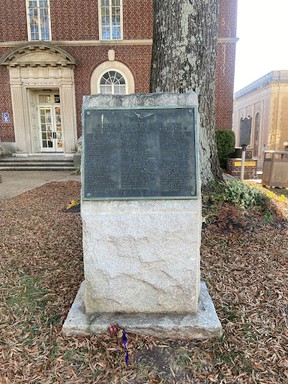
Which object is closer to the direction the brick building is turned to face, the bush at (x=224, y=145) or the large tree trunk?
the large tree trunk

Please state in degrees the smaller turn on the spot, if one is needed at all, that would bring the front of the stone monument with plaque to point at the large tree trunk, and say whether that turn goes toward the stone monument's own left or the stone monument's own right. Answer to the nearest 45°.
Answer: approximately 180°

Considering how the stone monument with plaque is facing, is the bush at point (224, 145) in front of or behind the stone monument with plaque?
behind

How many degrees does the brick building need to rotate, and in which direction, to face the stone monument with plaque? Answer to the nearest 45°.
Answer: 0° — it already faces it

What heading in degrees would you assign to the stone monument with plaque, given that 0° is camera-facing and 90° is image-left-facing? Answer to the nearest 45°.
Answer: approximately 0°

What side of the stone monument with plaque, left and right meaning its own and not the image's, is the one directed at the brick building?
back

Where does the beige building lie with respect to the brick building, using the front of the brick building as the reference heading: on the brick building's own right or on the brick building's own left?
on the brick building's own left

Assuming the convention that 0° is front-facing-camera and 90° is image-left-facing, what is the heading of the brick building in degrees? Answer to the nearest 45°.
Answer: approximately 0°

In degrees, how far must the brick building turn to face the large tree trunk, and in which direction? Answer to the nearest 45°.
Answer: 0° — it already faces it

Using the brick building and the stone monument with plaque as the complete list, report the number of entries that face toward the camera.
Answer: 2
